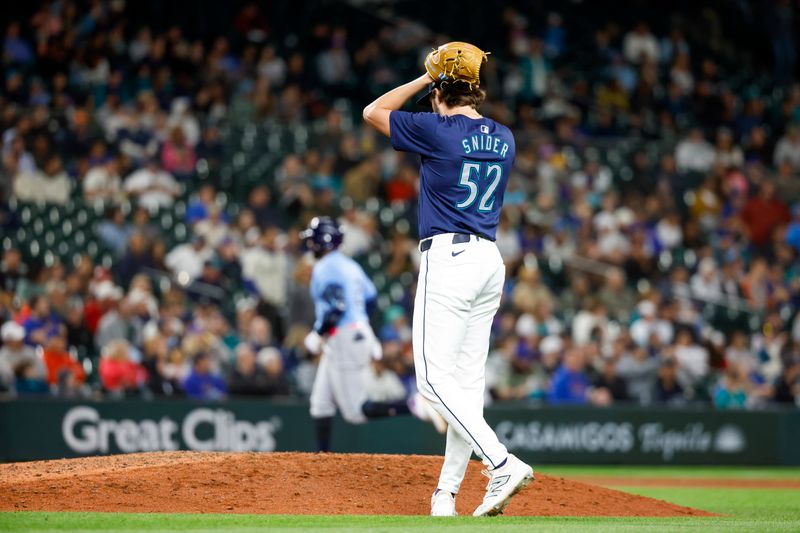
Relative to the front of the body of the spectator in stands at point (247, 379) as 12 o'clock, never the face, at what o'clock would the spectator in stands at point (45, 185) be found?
the spectator in stands at point (45, 185) is roughly at 4 o'clock from the spectator in stands at point (247, 379).

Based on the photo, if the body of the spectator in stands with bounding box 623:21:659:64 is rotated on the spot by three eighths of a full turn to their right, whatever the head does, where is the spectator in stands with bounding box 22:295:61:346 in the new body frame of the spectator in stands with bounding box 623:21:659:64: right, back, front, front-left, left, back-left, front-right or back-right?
left

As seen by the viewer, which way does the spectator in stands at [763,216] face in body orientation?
toward the camera

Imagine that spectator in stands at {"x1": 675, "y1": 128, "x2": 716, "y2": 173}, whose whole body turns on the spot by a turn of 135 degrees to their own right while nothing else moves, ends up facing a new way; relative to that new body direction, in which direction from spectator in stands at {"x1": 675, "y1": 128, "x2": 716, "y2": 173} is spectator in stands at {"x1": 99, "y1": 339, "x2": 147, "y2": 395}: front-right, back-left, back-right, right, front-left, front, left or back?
left

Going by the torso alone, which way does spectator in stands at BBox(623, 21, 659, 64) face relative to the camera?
toward the camera

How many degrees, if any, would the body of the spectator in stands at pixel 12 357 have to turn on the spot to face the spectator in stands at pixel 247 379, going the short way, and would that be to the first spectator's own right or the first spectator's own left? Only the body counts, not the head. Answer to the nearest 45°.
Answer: approximately 90° to the first spectator's own left

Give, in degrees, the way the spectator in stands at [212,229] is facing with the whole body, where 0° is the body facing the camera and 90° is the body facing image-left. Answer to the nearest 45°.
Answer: approximately 0°

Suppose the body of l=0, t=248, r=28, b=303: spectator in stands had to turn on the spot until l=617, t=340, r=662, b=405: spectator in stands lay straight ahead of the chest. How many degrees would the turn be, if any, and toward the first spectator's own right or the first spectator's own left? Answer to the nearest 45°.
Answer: approximately 90° to the first spectator's own left

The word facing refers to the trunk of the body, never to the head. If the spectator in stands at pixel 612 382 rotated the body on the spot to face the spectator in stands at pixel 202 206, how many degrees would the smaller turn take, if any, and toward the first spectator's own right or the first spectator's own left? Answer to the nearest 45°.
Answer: approximately 90° to the first spectator's own right

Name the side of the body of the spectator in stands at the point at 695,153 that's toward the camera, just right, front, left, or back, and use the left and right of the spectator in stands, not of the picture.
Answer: front
